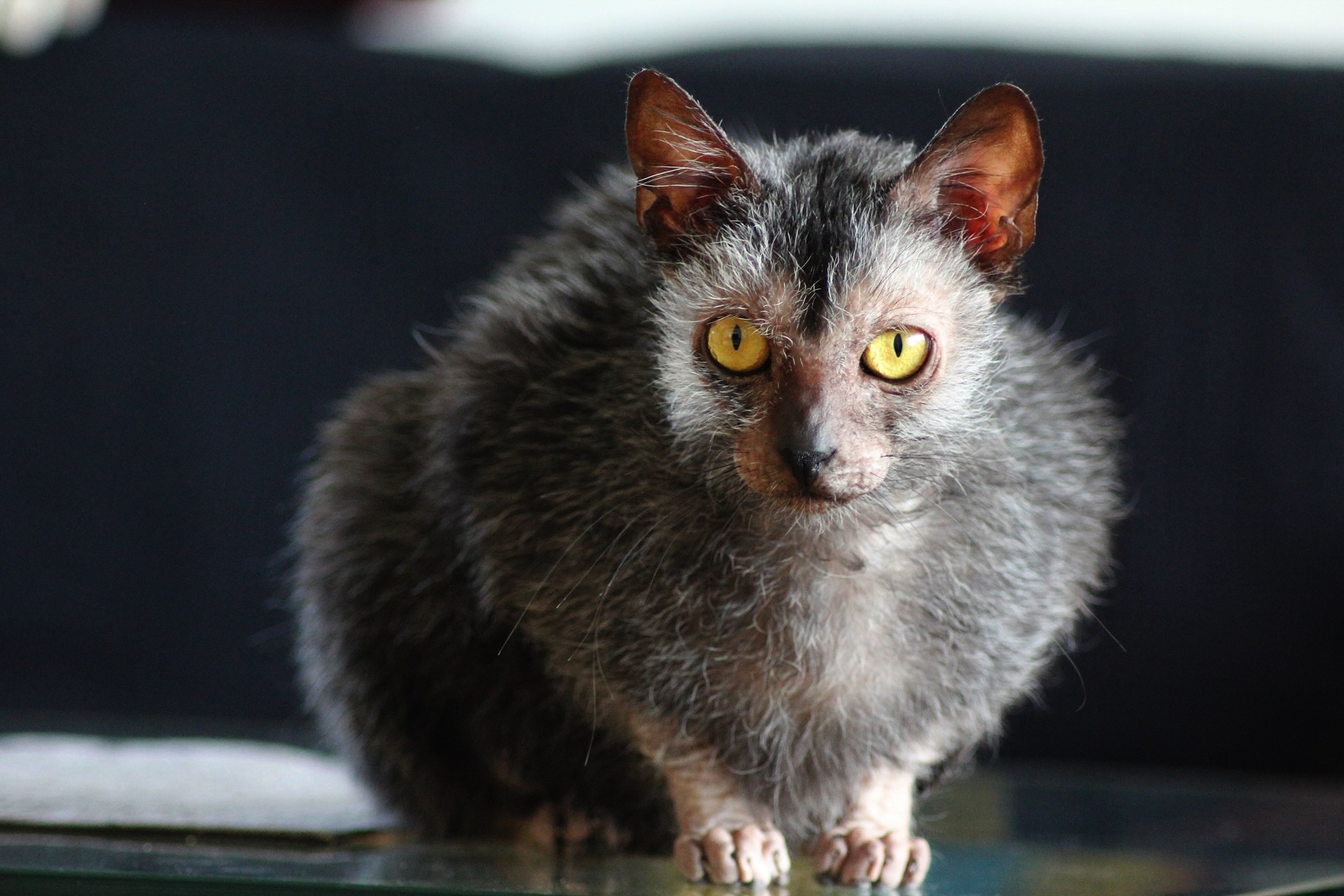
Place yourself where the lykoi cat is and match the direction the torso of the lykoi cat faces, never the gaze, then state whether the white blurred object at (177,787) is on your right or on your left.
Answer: on your right

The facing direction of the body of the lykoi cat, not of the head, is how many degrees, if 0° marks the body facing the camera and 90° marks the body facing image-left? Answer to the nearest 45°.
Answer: approximately 0°

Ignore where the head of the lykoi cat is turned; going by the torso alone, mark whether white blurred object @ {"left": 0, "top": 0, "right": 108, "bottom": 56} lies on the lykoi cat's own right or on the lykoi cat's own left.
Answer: on the lykoi cat's own right
